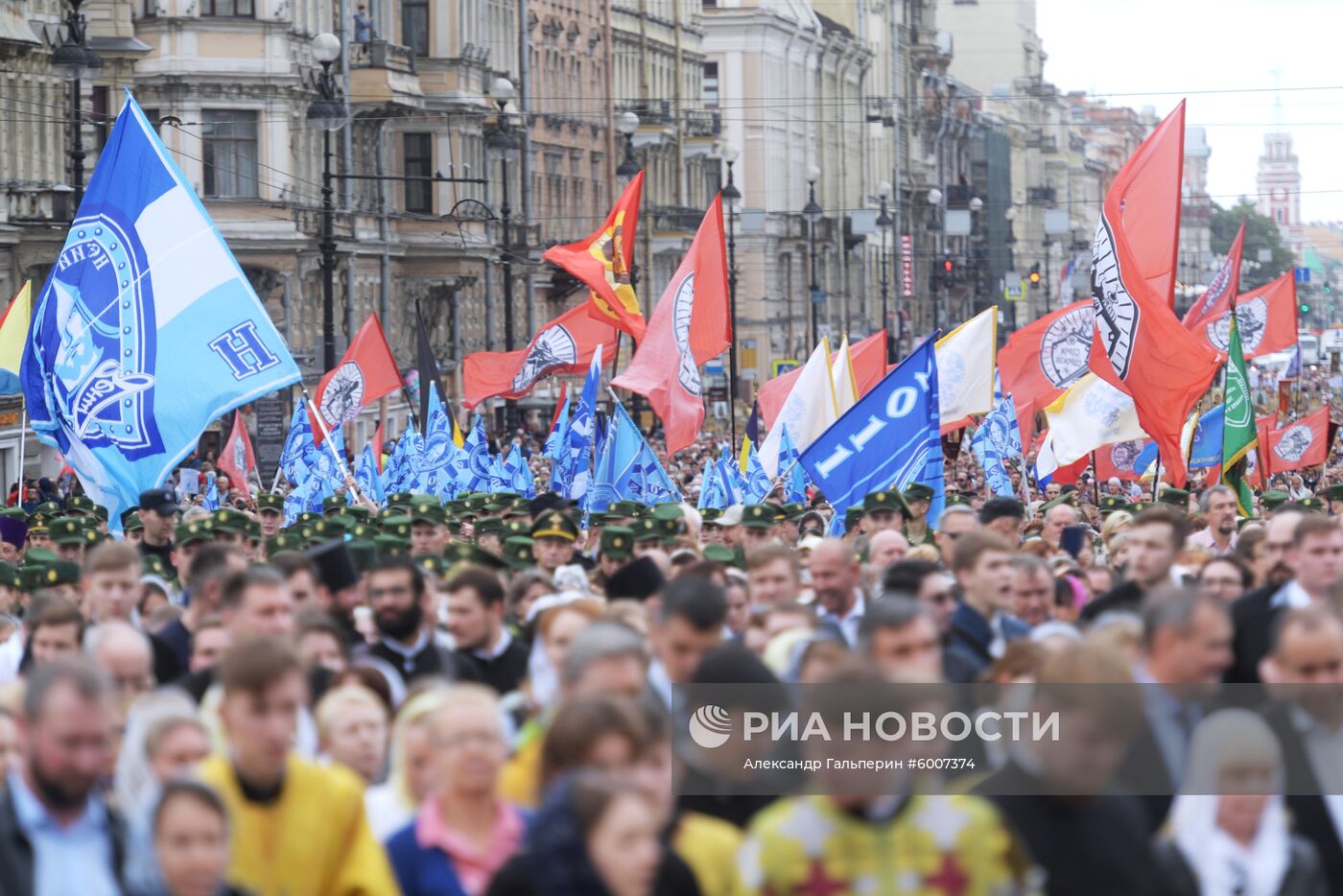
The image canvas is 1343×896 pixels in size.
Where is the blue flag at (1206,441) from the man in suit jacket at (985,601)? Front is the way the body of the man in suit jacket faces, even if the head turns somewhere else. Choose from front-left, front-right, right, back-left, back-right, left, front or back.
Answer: back-left

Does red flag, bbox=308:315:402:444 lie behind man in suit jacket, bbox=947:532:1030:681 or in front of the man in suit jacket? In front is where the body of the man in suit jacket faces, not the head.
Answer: behind

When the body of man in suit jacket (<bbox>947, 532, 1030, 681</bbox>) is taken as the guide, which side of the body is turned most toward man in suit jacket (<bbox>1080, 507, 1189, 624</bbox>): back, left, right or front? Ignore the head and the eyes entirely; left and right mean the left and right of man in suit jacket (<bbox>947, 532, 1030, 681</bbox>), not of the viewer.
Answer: left

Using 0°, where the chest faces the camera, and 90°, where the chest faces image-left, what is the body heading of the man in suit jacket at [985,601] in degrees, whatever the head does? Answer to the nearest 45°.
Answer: approximately 315°

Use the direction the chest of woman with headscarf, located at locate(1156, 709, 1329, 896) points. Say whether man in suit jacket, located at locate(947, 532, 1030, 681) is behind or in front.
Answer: behind

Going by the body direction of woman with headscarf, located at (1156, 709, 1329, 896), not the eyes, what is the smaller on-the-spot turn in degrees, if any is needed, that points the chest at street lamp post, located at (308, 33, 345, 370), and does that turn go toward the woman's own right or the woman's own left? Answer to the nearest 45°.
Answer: approximately 135° to the woman's own right

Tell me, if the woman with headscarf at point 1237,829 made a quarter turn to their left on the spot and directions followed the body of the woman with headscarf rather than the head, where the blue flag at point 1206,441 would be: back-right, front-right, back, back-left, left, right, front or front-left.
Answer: left

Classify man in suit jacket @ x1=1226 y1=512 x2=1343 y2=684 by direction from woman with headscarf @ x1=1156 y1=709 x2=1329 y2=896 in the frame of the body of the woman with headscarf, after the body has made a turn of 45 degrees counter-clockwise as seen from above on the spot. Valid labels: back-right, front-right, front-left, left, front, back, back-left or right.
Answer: back-left
